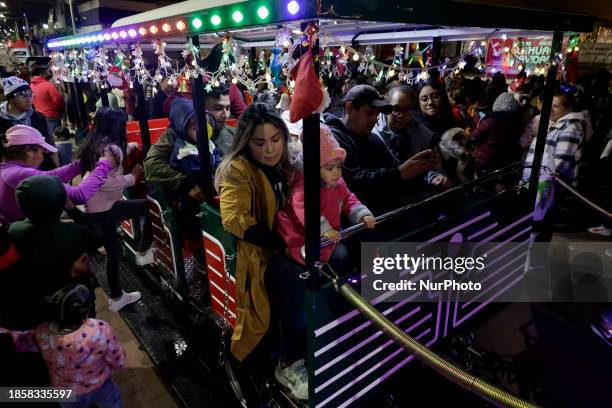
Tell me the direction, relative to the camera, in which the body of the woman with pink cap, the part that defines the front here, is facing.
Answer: to the viewer's right

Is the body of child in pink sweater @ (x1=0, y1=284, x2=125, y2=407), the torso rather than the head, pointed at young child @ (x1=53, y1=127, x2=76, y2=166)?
yes

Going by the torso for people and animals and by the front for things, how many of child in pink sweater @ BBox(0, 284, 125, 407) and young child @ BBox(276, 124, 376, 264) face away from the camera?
1

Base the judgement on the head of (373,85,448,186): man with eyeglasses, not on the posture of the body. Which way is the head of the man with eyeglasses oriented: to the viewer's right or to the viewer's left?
to the viewer's left

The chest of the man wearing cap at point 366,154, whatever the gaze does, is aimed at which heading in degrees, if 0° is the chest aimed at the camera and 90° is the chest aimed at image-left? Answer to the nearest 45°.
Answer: approximately 270°

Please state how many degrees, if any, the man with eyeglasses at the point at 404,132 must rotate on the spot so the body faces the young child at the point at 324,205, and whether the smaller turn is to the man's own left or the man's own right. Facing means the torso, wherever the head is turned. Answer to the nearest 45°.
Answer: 0° — they already face them

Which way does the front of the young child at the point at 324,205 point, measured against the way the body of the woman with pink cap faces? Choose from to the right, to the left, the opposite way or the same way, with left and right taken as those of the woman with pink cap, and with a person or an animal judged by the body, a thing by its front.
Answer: to the right

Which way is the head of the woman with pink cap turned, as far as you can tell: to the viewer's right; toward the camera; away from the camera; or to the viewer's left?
to the viewer's right

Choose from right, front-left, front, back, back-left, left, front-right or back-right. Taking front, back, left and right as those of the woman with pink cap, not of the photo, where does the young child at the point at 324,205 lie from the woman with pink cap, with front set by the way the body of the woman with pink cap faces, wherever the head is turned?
front-right

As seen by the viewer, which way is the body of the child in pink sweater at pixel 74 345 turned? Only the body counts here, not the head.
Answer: away from the camera

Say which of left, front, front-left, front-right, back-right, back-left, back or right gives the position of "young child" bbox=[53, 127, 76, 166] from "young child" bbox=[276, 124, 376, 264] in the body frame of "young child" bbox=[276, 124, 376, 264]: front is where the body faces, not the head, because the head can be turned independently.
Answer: back

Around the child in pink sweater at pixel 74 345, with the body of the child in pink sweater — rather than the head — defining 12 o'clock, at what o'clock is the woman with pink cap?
The woman with pink cap is roughly at 12 o'clock from the child in pink sweater.
